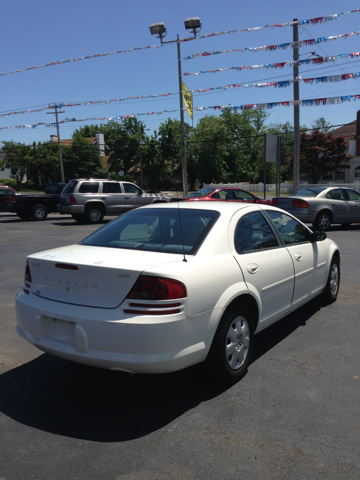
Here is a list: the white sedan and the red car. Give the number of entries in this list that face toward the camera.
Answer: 0

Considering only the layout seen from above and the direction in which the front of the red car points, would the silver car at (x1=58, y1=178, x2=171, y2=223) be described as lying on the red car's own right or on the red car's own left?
on the red car's own left

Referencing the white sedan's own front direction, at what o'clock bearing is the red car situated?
The red car is roughly at 11 o'clock from the white sedan.

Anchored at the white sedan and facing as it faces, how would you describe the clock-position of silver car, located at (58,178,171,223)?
The silver car is roughly at 10 o'clock from the white sedan.

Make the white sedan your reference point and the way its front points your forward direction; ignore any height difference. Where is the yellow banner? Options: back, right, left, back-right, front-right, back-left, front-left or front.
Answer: front-left

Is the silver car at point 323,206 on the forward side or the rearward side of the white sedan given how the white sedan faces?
on the forward side

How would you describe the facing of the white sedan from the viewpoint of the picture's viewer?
facing away from the viewer and to the right of the viewer

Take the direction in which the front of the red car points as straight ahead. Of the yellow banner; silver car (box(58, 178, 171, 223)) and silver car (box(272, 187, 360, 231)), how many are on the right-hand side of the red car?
1
